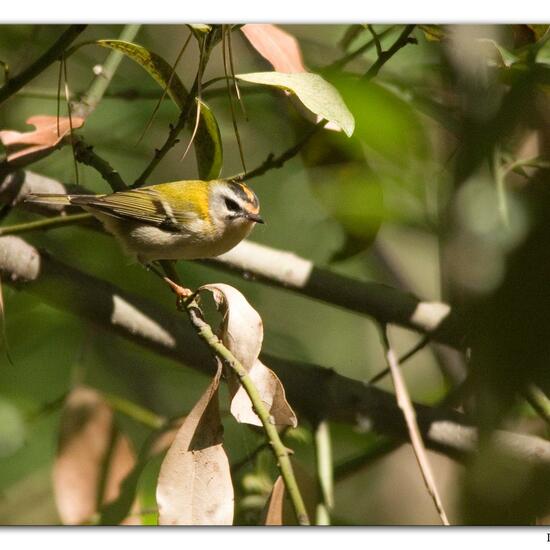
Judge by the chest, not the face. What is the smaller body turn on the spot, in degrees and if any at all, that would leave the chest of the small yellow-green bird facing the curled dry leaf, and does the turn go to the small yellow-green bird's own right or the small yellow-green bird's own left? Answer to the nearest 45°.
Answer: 0° — it already faces it

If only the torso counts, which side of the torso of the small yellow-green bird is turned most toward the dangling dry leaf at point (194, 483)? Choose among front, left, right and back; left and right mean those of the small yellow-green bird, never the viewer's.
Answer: right

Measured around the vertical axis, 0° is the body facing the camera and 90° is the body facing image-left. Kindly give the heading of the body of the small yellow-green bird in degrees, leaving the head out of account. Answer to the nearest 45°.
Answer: approximately 270°
